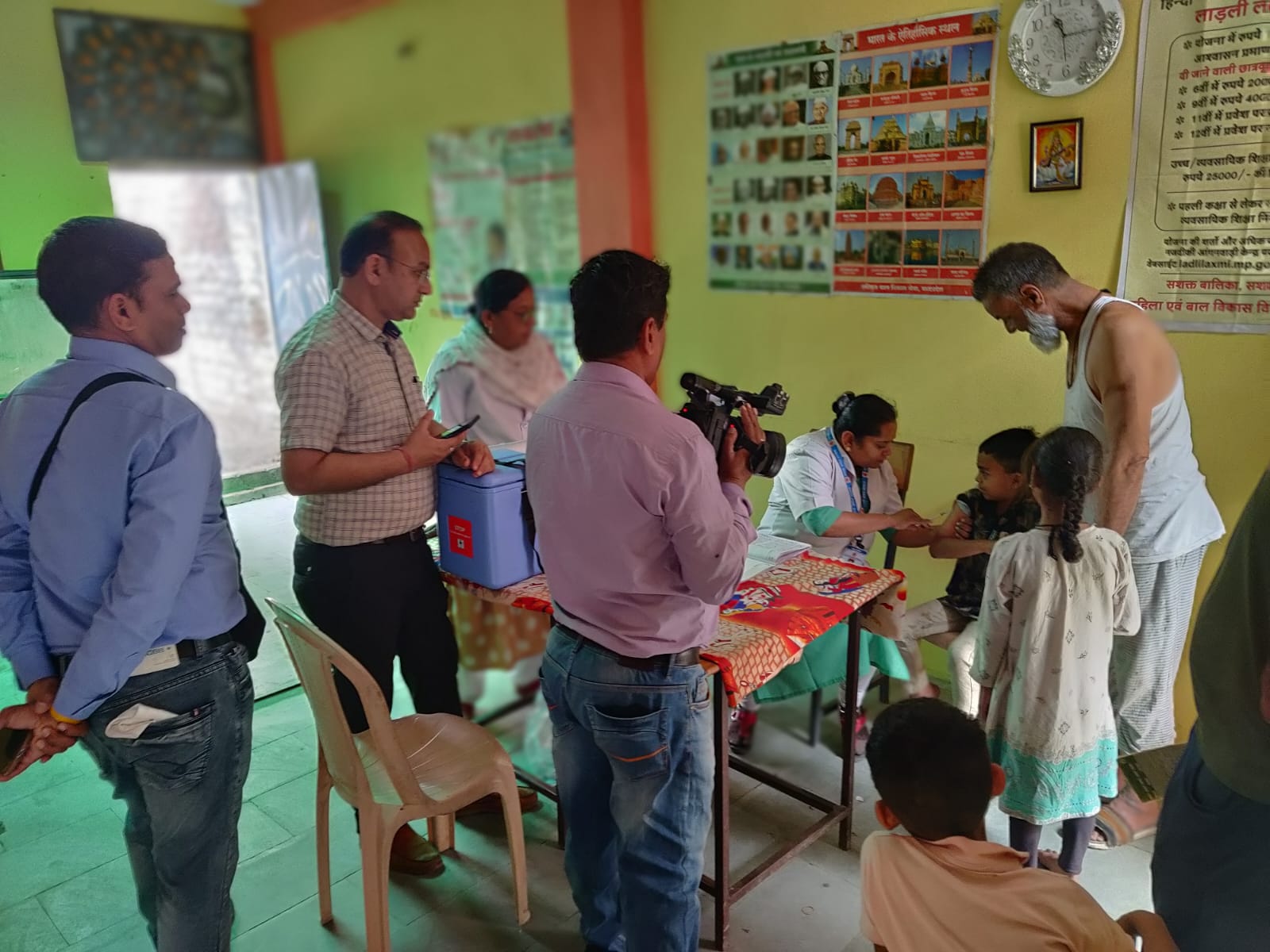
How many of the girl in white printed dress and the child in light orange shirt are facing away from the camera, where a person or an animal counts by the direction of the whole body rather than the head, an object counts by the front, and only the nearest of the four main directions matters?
2

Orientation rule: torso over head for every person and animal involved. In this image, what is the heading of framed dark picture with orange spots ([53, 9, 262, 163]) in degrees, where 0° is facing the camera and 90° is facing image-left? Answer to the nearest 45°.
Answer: approximately 315°

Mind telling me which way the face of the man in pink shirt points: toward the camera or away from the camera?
away from the camera

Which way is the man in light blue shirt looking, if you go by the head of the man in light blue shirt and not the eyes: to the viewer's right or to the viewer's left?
to the viewer's right

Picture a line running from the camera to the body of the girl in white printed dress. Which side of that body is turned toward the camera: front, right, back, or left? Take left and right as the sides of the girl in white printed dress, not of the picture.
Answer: back

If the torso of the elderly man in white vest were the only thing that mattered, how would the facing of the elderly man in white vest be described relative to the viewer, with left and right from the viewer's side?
facing to the left of the viewer

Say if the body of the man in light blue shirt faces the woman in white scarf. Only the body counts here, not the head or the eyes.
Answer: yes

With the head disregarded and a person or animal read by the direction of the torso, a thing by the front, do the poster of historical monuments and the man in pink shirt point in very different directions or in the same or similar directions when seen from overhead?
very different directions

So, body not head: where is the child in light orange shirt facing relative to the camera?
away from the camera

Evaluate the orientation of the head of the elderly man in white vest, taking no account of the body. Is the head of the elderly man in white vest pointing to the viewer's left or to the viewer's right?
to the viewer's left
